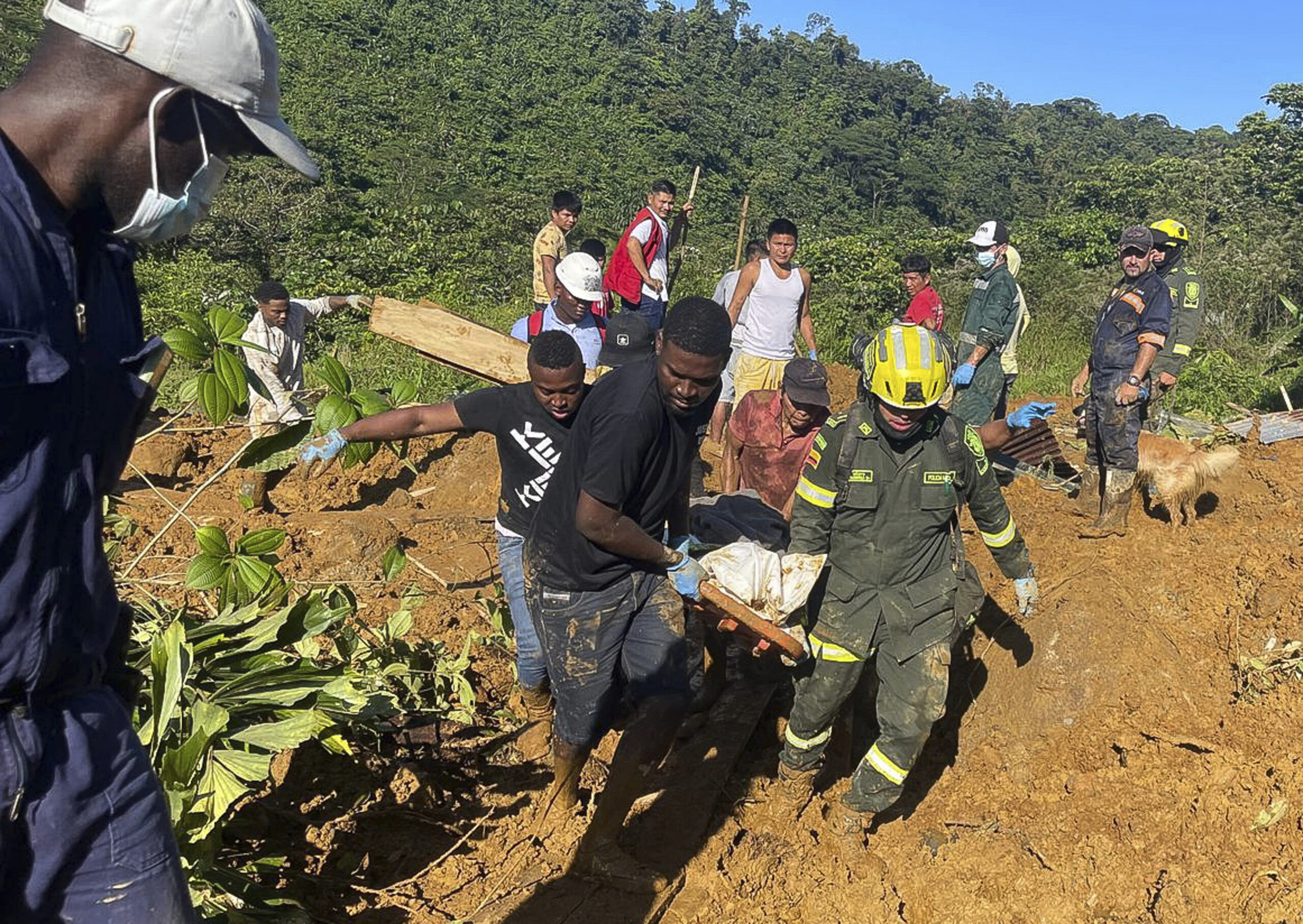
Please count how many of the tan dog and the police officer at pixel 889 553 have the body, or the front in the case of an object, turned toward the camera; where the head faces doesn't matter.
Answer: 1

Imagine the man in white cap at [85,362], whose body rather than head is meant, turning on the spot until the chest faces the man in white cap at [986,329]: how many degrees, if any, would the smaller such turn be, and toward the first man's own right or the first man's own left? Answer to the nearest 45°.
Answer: approximately 90° to the first man's own left

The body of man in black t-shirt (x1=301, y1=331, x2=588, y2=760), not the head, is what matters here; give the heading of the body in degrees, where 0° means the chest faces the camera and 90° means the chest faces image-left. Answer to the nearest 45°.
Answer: approximately 315°

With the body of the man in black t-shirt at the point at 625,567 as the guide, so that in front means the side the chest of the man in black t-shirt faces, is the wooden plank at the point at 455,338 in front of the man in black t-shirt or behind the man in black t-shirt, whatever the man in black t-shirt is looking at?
behind

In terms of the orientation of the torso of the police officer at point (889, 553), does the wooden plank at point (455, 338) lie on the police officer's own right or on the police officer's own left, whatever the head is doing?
on the police officer's own right

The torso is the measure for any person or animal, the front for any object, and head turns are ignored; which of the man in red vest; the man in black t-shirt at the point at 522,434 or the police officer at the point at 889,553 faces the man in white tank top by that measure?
the man in red vest

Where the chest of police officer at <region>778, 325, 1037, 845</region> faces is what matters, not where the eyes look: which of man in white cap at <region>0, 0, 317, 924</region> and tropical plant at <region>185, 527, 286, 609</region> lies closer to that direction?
the man in white cap

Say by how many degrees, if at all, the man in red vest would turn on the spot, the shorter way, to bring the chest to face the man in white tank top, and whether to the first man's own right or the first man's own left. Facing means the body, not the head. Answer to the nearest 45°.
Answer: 0° — they already face them
